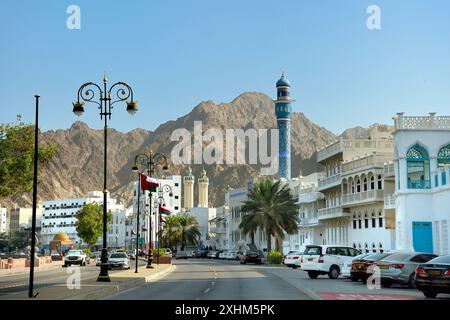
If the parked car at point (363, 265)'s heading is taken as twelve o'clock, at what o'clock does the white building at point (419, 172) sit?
The white building is roughly at 11 o'clock from the parked car.

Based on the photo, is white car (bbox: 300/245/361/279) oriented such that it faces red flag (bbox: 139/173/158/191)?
no

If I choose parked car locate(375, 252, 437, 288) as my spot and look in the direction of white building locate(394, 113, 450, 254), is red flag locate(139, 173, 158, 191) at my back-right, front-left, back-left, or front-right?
front-left

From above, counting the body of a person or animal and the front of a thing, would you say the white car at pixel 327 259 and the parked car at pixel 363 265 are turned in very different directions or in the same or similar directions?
same or similar directions

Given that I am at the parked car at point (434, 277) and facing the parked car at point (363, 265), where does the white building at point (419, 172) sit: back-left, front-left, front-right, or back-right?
front-right

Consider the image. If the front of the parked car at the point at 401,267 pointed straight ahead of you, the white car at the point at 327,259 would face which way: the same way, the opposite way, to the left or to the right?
the same way

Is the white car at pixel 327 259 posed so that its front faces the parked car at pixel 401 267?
no

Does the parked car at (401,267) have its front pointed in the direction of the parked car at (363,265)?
no

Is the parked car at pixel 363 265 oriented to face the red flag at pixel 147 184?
no

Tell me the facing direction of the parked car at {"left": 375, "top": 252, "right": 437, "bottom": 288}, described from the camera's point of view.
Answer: facing away from the viewer and to the right of the viewer

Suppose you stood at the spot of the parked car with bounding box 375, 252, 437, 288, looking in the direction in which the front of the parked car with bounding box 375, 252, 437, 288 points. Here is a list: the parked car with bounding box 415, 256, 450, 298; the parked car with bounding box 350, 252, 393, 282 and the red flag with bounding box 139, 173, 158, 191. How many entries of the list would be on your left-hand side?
2
